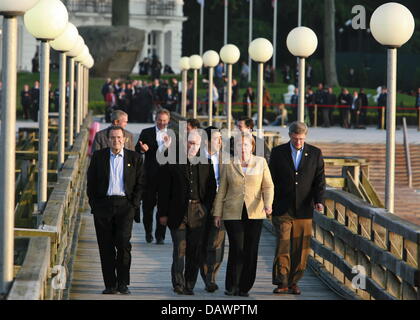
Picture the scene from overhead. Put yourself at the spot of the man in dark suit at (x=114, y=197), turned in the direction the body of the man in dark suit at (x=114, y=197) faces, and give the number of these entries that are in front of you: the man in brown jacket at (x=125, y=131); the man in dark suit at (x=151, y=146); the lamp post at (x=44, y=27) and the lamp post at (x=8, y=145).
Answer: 1

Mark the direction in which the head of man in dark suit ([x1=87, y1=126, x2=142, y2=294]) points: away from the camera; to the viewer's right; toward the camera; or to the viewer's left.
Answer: toward the camera

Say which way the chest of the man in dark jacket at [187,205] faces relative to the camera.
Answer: toward the camera

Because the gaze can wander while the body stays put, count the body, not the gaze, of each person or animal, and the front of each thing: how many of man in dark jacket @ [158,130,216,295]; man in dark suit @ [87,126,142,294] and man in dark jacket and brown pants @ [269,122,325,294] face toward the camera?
3

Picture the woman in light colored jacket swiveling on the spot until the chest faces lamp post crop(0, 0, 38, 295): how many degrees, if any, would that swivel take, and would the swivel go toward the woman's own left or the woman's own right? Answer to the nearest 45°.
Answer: approximately 45° to the woman's own right

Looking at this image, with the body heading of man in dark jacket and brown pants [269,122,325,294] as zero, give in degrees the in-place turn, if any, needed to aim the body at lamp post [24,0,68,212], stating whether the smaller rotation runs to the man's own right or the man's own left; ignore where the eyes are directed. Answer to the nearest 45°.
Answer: approximately 135° to the man's own right

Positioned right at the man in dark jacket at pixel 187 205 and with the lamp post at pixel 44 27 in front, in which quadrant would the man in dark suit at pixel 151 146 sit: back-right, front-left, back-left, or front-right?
front-right

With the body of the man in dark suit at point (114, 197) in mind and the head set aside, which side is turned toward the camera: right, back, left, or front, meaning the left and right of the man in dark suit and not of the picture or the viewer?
front

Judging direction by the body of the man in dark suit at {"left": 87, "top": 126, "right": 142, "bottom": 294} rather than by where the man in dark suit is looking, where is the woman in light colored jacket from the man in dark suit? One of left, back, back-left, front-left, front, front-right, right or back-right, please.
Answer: left

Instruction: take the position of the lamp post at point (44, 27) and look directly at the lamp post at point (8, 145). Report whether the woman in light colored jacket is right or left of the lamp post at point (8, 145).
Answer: left

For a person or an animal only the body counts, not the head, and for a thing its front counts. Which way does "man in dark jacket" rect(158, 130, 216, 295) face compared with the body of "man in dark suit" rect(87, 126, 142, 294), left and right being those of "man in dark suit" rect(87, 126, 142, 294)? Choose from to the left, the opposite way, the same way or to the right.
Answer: the same way

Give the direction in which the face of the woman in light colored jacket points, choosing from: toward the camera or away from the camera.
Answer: toward the camera

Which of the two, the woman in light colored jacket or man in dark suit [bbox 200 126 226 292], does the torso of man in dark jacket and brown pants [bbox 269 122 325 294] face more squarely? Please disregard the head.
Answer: the woman in light colored jacket

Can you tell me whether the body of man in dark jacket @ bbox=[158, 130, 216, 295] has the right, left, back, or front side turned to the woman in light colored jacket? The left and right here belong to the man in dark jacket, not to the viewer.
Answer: left

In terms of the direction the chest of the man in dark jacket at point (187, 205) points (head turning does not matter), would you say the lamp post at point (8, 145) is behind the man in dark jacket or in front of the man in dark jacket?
in front

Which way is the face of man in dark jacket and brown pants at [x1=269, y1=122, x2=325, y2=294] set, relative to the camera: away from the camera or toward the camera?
toward the camera

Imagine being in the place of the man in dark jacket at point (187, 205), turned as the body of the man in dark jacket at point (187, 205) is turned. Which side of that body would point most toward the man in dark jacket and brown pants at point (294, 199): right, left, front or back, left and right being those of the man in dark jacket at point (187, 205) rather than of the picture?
left
